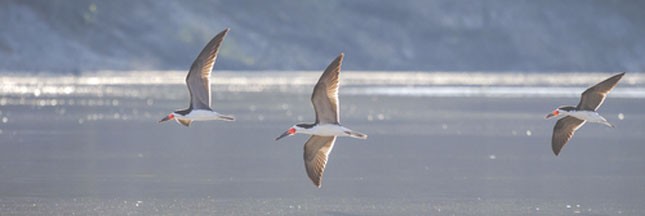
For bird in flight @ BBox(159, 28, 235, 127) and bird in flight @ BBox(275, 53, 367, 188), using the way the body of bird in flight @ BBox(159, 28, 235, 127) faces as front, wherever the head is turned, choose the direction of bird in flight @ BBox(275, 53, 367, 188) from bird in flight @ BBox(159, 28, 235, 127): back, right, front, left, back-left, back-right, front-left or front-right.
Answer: back-left

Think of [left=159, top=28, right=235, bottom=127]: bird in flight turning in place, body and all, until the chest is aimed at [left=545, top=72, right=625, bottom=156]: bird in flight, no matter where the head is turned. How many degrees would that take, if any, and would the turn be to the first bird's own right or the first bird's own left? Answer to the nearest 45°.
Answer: approximately 180°

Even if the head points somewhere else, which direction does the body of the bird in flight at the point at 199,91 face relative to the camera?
to the viewer's left
